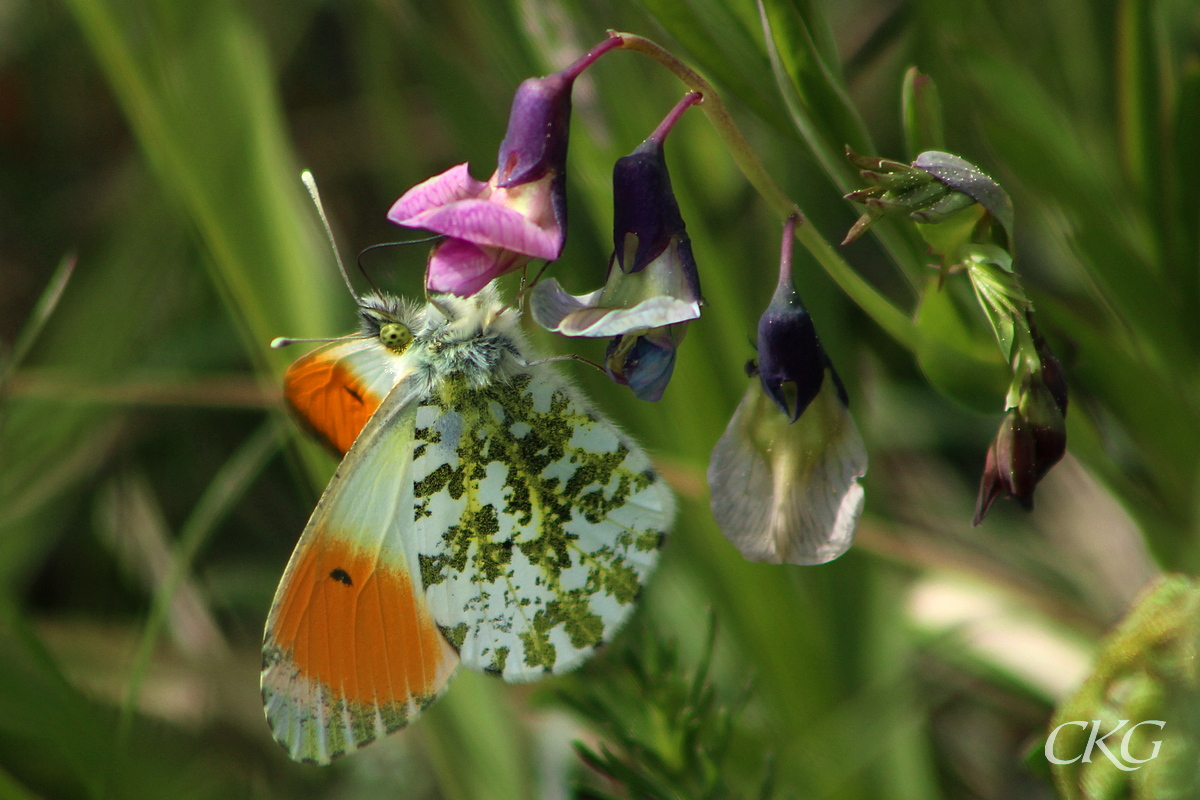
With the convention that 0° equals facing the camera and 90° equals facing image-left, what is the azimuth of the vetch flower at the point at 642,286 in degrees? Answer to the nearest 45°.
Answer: approximately 90°

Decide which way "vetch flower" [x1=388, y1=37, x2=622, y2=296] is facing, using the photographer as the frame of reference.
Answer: facing to the left of the viewer
